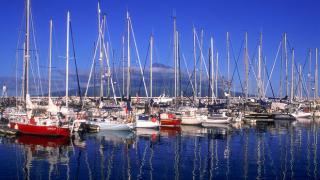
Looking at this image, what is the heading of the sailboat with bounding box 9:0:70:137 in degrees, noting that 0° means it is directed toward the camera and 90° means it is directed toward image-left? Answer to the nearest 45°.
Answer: approximately 90°
